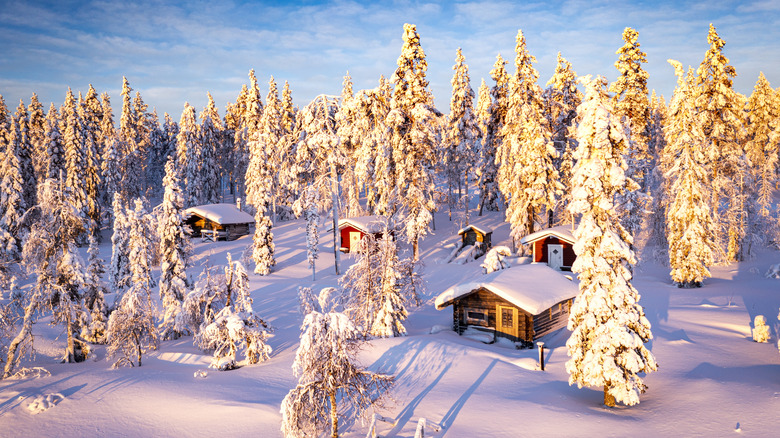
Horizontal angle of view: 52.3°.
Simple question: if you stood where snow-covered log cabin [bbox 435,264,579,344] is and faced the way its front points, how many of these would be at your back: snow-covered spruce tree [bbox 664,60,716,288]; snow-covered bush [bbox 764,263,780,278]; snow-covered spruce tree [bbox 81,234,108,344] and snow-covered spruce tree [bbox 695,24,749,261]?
3

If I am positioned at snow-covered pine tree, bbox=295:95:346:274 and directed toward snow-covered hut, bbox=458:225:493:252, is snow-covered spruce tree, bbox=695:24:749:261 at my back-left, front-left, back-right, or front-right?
front-right

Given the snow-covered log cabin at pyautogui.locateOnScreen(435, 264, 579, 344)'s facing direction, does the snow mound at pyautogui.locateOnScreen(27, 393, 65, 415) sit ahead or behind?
ahead

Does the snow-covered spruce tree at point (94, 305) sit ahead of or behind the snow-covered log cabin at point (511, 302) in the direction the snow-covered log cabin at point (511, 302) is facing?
ahead

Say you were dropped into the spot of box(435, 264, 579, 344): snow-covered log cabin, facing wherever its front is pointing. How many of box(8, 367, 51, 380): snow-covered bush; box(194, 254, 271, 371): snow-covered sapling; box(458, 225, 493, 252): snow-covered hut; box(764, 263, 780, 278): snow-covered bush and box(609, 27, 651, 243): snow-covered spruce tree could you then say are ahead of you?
2

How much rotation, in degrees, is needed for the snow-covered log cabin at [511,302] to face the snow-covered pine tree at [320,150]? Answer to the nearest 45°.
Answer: approximately 90° to its right

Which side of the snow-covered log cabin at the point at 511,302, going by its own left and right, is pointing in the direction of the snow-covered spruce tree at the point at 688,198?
back

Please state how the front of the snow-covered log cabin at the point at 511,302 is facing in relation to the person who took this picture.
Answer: facing the viewer and to the left of the viewer

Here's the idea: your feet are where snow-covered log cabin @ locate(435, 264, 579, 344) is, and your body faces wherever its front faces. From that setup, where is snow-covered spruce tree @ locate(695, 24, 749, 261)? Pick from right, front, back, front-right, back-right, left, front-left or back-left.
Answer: back

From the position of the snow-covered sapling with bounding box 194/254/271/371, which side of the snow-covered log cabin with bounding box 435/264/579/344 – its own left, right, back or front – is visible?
front

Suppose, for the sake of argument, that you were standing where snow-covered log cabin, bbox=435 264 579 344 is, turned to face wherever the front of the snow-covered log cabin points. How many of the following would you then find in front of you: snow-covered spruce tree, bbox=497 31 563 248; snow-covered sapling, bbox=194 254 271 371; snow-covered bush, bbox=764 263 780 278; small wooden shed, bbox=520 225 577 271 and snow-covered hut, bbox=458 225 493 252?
1

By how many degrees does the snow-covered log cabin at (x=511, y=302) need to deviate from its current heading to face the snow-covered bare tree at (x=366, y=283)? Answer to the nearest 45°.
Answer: approximately 45° to its right

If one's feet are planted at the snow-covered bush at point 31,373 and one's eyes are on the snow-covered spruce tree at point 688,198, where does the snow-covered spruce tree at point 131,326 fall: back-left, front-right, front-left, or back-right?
front-left

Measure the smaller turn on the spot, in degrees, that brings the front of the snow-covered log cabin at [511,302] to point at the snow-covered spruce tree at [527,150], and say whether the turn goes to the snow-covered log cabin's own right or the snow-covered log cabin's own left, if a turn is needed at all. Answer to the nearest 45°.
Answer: approximately 135° to the snow-covered log cabin's own right
